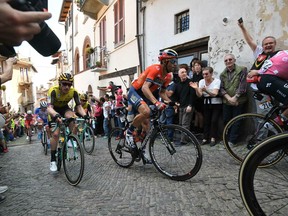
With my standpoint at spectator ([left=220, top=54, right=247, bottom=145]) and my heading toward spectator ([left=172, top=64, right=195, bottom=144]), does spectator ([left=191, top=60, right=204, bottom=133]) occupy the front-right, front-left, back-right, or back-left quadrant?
front-right

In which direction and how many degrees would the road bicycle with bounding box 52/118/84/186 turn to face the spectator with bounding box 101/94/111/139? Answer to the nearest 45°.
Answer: approximately 135° to its left

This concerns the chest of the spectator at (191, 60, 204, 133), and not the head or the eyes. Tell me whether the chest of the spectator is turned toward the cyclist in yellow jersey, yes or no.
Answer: yes

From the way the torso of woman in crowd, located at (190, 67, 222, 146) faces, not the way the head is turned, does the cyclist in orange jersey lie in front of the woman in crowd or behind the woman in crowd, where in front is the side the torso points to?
in front

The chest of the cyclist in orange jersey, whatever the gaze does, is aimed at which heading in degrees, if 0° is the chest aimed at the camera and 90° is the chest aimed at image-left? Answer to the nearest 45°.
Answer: approximately 315°

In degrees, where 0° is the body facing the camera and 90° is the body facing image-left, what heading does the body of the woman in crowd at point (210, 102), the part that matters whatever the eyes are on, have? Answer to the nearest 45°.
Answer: approximately 45°

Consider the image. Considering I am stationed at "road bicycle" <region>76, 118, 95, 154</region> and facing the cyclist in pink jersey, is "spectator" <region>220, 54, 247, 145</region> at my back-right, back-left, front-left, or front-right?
front-left

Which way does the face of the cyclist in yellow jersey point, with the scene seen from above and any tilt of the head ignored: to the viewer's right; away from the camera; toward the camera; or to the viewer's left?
toward the camera

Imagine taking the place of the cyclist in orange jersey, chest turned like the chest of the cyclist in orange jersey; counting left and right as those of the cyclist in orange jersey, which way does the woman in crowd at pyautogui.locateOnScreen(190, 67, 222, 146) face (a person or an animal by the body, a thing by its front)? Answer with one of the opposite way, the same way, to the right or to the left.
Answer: to the right

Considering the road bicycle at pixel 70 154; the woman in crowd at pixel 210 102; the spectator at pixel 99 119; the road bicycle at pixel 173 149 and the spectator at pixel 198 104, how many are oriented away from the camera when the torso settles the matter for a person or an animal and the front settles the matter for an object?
0

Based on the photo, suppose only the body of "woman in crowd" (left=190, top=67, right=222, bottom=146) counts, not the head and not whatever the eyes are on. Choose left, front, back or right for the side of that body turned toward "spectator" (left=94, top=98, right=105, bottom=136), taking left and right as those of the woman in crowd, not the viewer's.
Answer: right

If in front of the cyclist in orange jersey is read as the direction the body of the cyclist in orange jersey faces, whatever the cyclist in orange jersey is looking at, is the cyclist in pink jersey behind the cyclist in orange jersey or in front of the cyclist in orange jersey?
in front

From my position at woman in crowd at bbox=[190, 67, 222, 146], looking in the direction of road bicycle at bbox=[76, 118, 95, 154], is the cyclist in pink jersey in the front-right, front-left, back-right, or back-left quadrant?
back-left

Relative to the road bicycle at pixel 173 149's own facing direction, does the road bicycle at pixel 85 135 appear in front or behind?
behind

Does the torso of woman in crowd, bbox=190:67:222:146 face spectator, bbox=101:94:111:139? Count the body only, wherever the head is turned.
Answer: no

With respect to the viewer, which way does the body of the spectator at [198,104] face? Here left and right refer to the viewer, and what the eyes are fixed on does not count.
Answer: facing the viewer and to the left of the viewer

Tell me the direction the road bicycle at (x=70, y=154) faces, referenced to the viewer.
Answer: facing the viewer and to the right of the viewer

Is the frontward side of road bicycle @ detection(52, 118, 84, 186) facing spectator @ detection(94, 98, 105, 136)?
no
